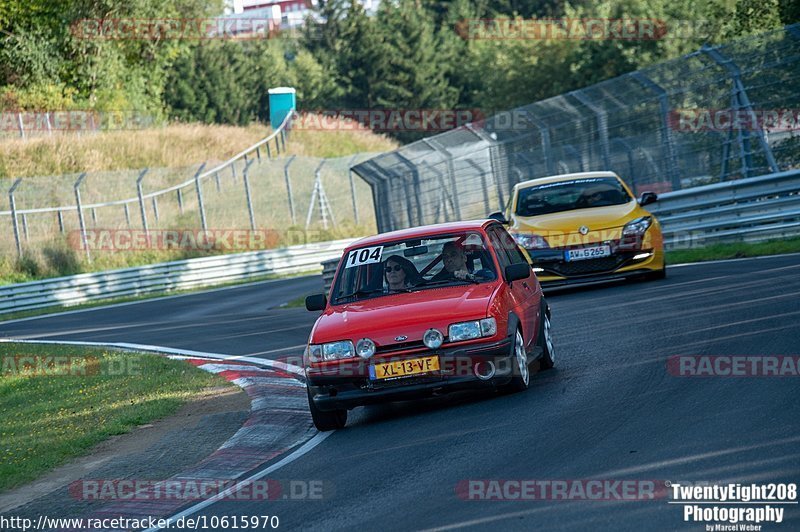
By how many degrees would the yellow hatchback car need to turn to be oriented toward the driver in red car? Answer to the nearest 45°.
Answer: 0° — it already faces them

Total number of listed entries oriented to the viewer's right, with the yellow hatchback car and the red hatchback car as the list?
0

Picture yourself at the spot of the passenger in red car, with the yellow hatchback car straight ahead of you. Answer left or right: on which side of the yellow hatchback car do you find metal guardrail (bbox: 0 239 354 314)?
left

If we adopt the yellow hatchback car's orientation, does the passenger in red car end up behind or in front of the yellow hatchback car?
in front

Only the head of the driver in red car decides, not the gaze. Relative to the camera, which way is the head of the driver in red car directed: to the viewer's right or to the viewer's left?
to the viewer's left

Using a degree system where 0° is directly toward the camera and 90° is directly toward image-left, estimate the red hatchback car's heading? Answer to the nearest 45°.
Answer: approximately 45°

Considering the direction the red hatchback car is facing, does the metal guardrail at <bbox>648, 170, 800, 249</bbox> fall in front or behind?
behind

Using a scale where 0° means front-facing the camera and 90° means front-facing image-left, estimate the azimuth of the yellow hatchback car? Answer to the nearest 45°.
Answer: approximately 0°

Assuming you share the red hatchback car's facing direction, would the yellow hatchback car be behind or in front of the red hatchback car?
behind

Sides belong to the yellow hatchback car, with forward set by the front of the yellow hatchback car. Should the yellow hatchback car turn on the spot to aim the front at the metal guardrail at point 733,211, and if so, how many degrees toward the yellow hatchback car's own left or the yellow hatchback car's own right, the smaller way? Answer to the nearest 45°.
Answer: approximately 135° to the yellow hatchback car's own left
